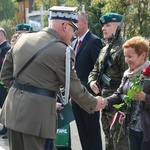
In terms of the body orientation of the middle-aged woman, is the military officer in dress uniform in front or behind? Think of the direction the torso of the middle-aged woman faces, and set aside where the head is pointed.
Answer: in front

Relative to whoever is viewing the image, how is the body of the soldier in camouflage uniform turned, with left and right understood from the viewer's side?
facing the viewer and to the left of the viewer

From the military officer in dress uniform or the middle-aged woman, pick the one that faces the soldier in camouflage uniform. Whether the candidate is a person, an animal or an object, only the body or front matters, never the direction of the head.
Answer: the military officer in dress uniform

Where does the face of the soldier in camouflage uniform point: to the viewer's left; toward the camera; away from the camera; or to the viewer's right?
to the viewer's left

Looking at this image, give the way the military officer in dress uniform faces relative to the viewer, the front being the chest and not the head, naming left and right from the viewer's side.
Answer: facing away from the viewer and to the right of the viewer

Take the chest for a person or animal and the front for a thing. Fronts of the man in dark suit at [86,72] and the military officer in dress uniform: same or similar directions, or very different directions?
very different directions

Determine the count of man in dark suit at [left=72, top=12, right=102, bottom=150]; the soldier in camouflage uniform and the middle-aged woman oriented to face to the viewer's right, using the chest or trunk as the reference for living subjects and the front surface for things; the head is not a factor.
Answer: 0

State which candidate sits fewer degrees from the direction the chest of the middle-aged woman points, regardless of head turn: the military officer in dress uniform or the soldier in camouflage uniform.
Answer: the military officer in dress uniform

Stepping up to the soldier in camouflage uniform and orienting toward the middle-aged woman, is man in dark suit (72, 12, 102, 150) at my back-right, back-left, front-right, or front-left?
back-right

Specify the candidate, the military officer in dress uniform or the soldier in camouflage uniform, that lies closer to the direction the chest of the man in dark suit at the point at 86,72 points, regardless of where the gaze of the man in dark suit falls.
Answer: the military officer in dress uniform

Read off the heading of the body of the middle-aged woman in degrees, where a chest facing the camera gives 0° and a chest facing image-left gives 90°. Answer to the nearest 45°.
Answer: approximately 45°

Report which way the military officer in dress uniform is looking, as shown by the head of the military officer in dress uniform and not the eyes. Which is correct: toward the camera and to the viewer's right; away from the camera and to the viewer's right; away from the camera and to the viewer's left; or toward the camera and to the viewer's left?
away from the camera and to the viewer's right

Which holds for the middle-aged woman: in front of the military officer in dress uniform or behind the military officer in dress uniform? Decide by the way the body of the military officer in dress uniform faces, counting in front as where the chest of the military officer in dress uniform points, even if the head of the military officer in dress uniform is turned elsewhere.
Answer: in front
